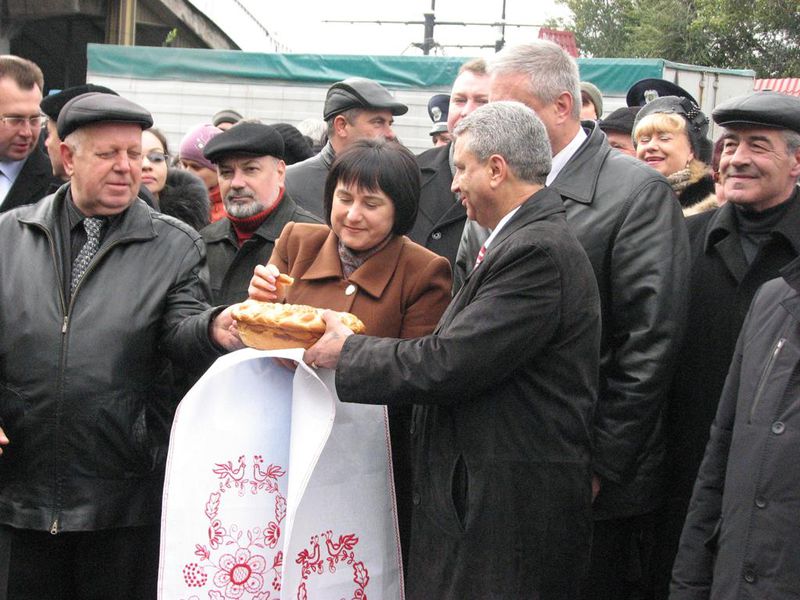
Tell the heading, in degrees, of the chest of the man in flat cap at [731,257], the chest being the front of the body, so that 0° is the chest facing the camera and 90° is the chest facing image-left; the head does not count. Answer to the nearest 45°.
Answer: approximately 45°

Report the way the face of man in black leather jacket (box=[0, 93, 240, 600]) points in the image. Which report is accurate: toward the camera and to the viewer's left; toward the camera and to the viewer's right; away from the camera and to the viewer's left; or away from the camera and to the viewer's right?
toward the camera and to the viewer's right

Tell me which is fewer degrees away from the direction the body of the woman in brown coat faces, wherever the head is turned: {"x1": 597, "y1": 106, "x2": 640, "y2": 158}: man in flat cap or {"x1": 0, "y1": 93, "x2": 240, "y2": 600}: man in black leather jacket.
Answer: the man in black leather jacket

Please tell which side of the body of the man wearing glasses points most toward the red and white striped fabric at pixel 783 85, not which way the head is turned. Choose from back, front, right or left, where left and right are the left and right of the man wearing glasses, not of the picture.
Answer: left
